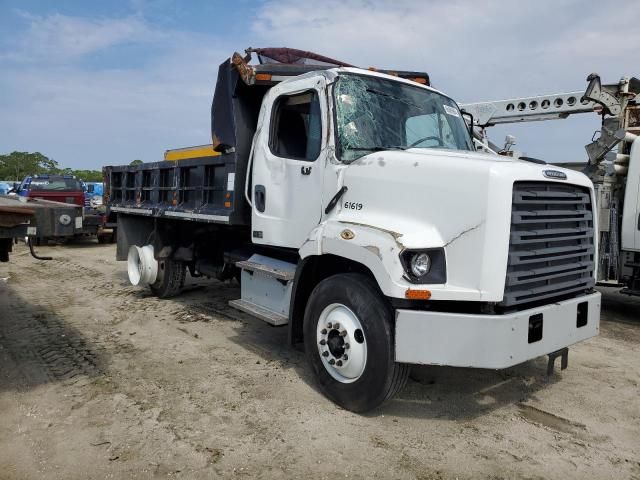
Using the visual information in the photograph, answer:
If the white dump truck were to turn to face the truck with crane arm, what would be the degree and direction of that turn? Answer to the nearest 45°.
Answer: approximately 90° to its left

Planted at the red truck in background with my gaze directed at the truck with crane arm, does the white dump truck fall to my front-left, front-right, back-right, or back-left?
front-right

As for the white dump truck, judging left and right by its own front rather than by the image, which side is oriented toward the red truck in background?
back

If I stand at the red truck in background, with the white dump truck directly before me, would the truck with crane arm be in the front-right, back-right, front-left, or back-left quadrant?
front-left

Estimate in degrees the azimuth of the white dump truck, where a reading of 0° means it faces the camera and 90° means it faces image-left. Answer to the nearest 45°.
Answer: approximately 315°
